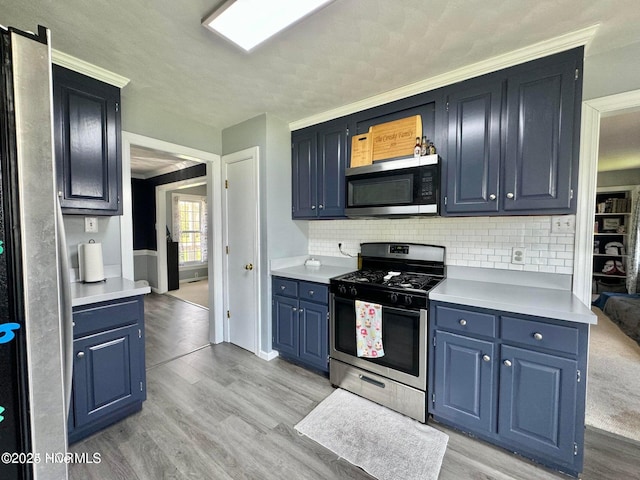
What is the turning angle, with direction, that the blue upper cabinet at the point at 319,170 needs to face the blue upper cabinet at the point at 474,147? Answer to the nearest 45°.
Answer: approximately 90° to its left

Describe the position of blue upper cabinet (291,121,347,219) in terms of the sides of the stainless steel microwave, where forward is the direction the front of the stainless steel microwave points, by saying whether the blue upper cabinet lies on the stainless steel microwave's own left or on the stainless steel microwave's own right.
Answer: on the stainless steel microwave's own right

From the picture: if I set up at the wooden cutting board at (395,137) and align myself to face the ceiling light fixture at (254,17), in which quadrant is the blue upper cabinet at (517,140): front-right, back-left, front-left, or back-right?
back-left

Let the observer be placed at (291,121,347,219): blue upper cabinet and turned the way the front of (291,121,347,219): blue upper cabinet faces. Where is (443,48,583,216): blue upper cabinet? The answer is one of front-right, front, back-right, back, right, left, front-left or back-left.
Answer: left

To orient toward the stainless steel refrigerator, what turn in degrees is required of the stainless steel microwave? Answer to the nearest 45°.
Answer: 0° — it already faces it

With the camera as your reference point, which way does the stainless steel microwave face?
facing the viewer and to the left of the viewer

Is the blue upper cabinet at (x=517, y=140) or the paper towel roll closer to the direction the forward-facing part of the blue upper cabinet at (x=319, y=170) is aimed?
the paper towel roll

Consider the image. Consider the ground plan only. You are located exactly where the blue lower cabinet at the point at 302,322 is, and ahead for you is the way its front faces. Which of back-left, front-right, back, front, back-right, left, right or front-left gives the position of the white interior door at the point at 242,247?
right

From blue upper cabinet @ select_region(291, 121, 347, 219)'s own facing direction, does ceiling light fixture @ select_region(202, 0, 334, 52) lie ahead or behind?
ahead

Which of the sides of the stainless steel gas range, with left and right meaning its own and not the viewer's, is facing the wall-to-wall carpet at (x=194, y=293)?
right

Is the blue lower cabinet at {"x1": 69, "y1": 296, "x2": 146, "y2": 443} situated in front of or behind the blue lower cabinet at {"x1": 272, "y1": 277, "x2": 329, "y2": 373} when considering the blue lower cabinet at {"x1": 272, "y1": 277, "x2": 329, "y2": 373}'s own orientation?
in front

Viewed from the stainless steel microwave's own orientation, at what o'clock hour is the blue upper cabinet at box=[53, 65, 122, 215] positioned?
The blue upper cabinet is roughly at 1 o'clock from the stainless steel microwave.

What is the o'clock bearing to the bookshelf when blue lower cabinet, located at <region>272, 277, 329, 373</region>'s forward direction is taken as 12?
The bookshelf is roughly at 7 o'clock from the blue lower cabinet.
